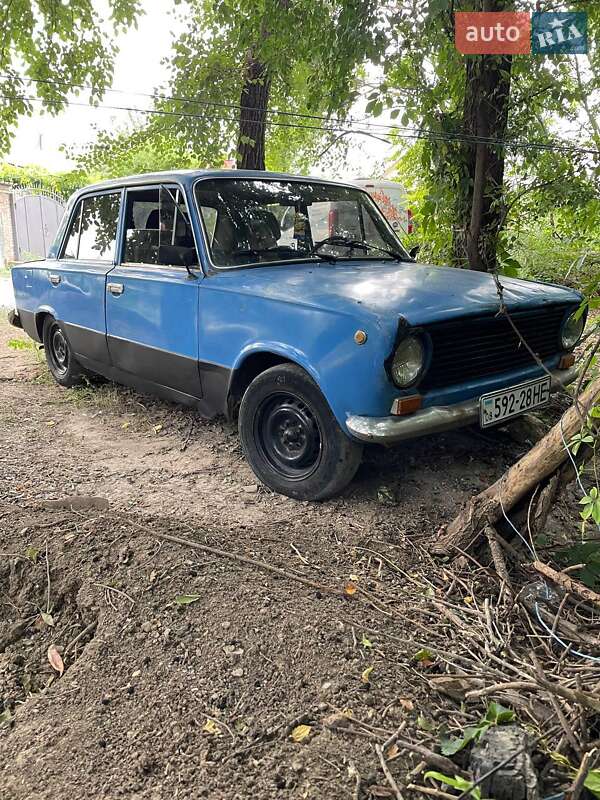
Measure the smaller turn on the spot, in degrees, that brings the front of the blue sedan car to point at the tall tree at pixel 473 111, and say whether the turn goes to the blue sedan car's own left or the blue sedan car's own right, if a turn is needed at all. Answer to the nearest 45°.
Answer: approximately 90° to the blue sedan car's own left

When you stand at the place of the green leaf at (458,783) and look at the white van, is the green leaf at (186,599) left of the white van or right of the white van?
left

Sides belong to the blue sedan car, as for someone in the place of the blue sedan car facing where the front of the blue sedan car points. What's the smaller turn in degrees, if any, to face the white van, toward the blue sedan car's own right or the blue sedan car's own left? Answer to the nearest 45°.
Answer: approximately 135° to the blue sedan car's own left

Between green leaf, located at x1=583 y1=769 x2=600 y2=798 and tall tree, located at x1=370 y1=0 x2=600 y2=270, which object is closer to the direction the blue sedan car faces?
the green leaf

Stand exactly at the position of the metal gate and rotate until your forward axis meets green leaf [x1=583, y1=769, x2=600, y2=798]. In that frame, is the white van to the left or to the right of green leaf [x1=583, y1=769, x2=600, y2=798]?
left

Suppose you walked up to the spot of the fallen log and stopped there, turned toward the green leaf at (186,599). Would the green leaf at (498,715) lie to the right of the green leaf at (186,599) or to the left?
left

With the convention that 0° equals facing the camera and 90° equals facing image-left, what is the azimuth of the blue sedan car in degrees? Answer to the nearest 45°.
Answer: approximately 315°

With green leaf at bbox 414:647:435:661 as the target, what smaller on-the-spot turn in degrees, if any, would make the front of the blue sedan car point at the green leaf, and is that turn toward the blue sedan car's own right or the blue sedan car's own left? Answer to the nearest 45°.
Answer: approximately 45° to the blue sedan car's own right

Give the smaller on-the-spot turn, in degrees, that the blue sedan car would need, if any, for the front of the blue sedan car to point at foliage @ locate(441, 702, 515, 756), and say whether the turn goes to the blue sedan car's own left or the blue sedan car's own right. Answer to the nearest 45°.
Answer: approximately 45° to the blue sedan car's own right

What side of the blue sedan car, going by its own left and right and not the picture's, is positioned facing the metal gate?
back

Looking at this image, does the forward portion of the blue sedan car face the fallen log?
yes

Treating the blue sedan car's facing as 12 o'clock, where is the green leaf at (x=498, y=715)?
The green leaf is roughly at 1 o'clock from the blue sedan car.
